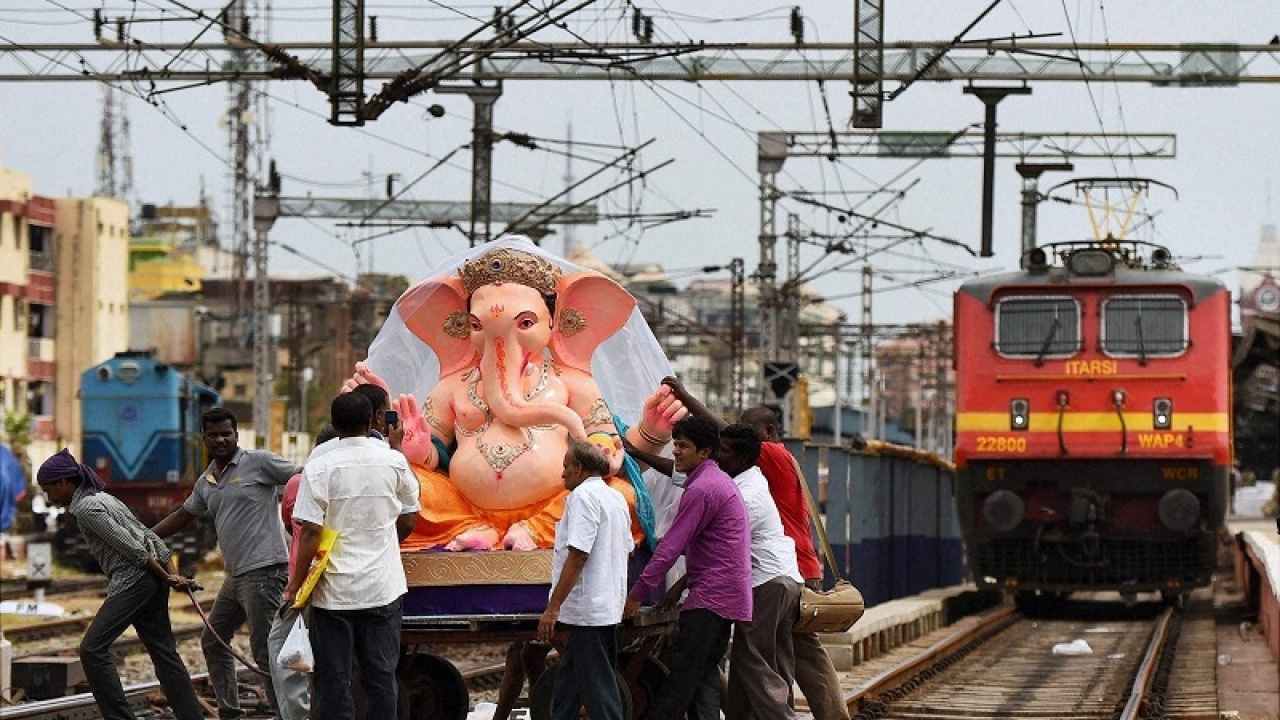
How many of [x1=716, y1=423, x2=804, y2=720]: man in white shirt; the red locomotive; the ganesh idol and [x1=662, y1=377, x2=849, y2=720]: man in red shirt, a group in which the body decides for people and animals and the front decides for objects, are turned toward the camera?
2

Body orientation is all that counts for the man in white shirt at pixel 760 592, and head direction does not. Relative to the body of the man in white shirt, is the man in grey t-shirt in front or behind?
in front

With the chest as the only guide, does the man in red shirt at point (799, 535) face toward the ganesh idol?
yes

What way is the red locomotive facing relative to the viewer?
toward the camera

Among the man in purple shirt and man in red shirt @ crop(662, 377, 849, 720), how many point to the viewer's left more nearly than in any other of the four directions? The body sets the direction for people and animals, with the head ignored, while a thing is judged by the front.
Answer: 2

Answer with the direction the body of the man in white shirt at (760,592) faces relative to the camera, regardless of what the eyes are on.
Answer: to the viewer's left

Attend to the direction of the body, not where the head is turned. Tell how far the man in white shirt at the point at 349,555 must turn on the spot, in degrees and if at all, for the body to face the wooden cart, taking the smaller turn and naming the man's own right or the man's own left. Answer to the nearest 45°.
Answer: approximately 45° to the man's own right

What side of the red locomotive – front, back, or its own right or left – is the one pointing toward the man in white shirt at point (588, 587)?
front

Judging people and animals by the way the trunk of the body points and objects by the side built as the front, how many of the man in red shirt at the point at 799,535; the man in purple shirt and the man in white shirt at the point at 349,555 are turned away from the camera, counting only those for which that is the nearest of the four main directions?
1

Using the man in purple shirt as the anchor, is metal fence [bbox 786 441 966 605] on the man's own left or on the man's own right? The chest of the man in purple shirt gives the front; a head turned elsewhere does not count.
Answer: on the man's own right

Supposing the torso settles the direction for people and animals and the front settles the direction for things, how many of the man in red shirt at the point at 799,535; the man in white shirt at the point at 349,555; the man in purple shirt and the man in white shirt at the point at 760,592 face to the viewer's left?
3

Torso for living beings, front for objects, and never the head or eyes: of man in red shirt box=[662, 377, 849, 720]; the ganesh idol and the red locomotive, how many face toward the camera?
2

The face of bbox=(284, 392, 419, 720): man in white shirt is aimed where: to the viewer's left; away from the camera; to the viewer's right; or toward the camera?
away from the camera

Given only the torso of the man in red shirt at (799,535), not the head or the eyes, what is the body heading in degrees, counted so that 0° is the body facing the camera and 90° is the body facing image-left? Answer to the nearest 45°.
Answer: approximately 90°

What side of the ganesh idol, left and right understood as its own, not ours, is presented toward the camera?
front

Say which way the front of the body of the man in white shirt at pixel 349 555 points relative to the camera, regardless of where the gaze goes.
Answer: away from the camera

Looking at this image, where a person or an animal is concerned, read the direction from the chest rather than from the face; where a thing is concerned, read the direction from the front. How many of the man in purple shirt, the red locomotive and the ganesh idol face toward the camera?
2

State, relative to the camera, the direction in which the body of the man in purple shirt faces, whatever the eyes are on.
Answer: to the viewer's left
